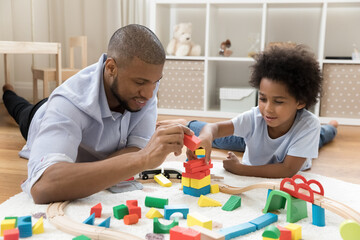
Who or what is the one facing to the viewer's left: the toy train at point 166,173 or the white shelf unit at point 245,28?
the toy train

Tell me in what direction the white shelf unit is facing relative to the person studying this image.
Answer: facing the viewer

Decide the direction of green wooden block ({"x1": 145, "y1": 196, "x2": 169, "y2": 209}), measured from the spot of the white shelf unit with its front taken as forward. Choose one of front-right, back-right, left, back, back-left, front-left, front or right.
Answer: front

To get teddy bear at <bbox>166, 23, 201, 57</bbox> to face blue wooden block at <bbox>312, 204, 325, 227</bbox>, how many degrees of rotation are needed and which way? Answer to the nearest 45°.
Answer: approximately 45° to its right

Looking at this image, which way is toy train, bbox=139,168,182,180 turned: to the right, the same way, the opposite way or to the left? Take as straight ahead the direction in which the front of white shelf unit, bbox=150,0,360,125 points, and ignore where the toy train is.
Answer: to the right

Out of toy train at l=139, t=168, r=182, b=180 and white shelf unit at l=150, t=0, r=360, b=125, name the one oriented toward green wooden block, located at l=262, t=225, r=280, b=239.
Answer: the white shelf unit

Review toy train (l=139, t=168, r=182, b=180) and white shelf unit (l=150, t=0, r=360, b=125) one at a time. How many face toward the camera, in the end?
1

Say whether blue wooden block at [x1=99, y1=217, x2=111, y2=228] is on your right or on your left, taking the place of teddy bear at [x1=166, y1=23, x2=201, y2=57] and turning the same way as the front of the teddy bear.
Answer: on your right

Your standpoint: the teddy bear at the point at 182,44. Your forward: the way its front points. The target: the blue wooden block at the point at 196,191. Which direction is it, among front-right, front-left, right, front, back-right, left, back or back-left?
front-right

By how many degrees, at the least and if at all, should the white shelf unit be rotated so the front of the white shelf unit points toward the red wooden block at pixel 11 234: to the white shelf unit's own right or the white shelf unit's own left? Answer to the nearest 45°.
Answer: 0° — it already faces it

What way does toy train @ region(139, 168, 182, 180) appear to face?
to the viewer's left

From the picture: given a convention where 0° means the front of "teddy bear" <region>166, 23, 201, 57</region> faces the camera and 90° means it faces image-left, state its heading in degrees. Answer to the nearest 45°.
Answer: approximately 315°

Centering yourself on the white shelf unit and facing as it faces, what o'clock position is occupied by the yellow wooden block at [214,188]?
The yellow wooden block is roughly at 12 o'clock from the white shelf unit.

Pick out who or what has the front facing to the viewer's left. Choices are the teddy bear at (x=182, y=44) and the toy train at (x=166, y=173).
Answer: the toy train
